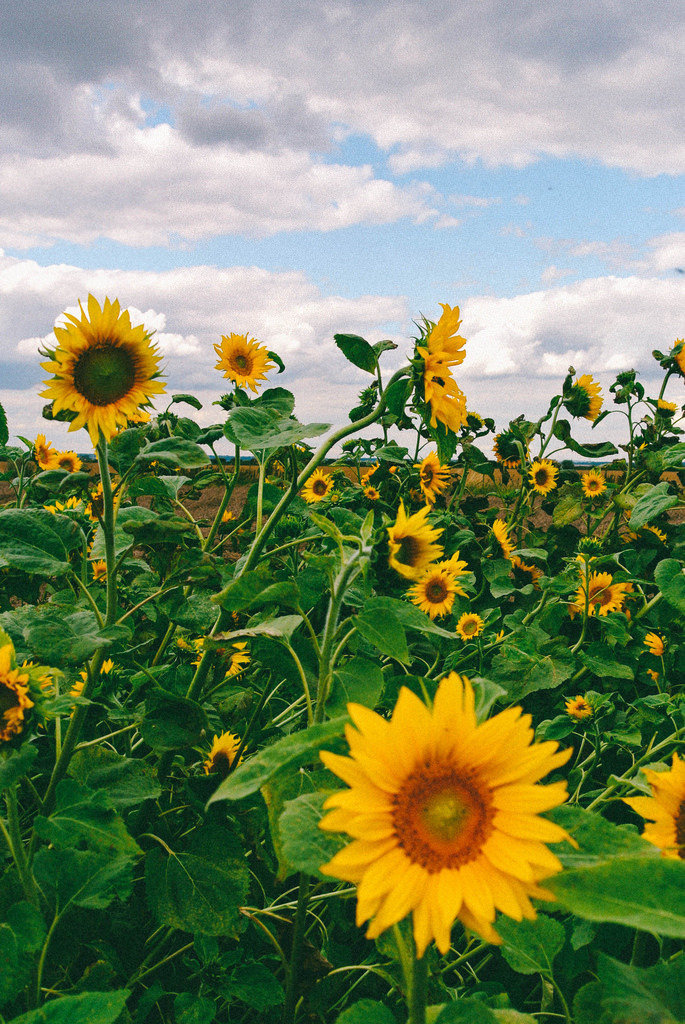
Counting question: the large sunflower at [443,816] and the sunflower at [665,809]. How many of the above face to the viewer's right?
0

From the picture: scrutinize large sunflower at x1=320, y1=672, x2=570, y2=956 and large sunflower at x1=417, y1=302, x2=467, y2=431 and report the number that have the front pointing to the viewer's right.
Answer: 1

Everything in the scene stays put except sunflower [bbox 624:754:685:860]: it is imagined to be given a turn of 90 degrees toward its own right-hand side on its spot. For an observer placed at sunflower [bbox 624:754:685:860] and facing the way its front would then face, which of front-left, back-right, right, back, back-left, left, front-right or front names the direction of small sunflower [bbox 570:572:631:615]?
right

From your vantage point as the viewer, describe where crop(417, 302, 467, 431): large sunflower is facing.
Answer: facing to the right of the viewer

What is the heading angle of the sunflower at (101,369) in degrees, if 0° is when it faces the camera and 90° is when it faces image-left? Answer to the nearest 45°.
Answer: approximately 0°
